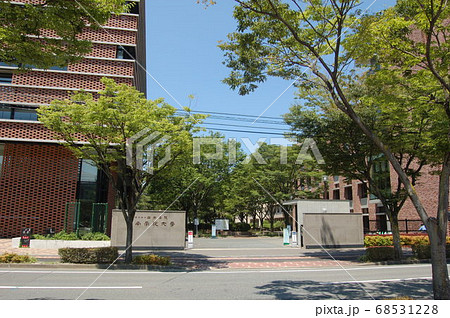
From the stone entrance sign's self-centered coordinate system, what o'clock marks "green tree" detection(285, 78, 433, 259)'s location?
The green tree is roughly at 10 o'clock from the stone entrance sign.

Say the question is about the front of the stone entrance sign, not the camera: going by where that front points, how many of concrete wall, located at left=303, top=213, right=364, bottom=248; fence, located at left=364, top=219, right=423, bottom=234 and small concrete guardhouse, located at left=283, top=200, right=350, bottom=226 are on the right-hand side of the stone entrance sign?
0

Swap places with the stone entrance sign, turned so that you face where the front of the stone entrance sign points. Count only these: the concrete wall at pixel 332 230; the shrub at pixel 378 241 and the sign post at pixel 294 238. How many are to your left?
3

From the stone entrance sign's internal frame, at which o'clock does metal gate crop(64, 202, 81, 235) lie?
The metal gate is roughly at 4 o'clock from the stone entrance sign.

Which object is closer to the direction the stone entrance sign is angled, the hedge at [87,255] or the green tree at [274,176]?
the hedge

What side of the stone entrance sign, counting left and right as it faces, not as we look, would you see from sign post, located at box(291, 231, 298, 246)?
left

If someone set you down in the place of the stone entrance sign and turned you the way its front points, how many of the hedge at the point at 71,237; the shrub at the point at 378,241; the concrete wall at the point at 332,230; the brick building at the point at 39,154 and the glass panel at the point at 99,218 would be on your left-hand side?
2

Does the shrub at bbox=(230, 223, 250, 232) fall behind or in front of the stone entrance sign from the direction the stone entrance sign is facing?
behind

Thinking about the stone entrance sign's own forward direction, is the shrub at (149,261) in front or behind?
in front

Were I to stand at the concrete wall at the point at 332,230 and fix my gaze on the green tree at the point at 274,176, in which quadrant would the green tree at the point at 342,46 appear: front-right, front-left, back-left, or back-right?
back-left

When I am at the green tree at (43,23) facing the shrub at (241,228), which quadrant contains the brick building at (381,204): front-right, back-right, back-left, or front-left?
front-right

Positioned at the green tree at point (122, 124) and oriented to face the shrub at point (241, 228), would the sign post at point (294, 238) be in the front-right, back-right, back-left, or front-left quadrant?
front-right

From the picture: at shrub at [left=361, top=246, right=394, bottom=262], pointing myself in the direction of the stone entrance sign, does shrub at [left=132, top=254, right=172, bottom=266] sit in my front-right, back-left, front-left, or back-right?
front-left

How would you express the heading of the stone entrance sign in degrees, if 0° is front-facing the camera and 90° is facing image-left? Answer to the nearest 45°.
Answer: approximately 0°

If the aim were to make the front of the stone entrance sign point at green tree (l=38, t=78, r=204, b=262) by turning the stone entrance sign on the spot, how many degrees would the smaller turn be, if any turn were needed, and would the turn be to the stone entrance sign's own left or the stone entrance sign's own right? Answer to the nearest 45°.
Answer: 0° — it already faces it

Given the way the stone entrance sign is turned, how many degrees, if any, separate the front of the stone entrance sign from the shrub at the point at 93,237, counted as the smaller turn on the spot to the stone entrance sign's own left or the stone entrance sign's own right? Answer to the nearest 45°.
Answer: approximately 90° to the stone entrance sign's own right
